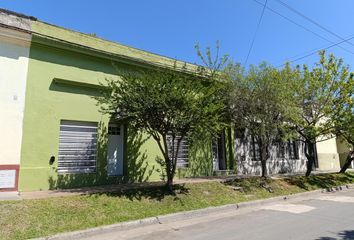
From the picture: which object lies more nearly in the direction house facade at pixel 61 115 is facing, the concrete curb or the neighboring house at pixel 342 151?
the concrete curb

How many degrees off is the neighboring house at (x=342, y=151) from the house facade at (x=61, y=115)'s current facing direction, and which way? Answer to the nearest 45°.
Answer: approximately 90° to its left

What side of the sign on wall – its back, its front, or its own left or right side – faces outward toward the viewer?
front

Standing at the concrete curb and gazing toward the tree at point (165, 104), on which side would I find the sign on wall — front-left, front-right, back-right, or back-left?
front-left

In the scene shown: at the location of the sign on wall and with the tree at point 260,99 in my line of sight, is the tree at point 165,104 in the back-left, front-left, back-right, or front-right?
front-right

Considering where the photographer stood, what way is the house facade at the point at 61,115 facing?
facing the viewer and to the right of the viewer

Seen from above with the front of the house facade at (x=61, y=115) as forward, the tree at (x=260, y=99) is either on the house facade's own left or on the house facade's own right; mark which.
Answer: on the house facade's own left

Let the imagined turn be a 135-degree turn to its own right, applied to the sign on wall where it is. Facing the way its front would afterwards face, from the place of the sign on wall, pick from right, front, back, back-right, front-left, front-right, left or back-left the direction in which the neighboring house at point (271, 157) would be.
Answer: back-right

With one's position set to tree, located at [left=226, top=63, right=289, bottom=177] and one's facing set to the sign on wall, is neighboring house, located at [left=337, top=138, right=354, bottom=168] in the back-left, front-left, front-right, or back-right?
back-right

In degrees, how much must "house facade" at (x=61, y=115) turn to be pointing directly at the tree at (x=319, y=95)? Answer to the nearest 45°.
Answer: approximately 45° to its left

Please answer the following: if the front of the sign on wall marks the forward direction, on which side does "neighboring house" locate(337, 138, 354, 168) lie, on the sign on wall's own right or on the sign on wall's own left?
on the sign on wall's own left

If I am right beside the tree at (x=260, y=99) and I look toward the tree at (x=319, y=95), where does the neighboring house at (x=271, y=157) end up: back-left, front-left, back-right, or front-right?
front-left
